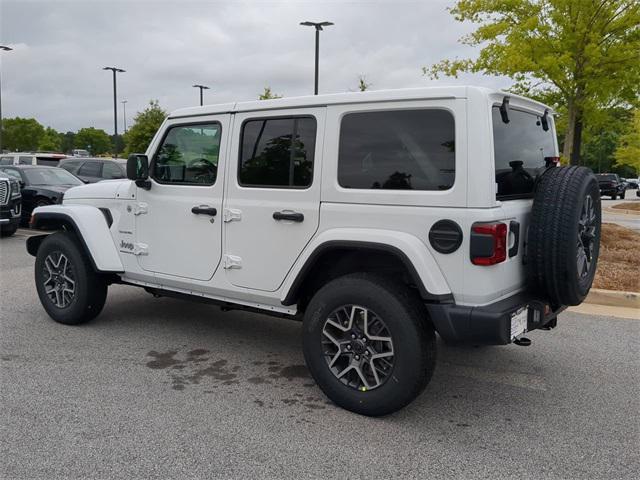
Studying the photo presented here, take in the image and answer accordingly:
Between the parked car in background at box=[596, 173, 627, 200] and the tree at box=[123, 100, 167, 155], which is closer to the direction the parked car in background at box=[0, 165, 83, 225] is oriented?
the parked car in background

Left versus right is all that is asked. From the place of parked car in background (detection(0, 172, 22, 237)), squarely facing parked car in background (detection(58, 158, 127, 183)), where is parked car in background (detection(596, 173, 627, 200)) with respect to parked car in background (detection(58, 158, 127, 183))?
right

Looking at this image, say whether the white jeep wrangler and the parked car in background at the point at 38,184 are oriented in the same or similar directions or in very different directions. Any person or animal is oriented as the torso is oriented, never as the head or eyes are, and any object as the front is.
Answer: very different directions

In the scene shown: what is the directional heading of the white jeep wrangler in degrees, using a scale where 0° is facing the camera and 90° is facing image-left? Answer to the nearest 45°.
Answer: approximately 135°

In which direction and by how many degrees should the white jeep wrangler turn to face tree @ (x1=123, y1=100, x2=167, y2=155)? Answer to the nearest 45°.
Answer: approximately 45° to its right

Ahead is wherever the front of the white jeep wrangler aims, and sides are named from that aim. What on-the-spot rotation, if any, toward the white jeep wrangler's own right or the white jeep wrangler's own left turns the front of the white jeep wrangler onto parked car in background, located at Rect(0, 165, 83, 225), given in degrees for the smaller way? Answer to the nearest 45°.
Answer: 0° — it already faces it

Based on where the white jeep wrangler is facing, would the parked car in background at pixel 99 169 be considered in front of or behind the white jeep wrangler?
in front
